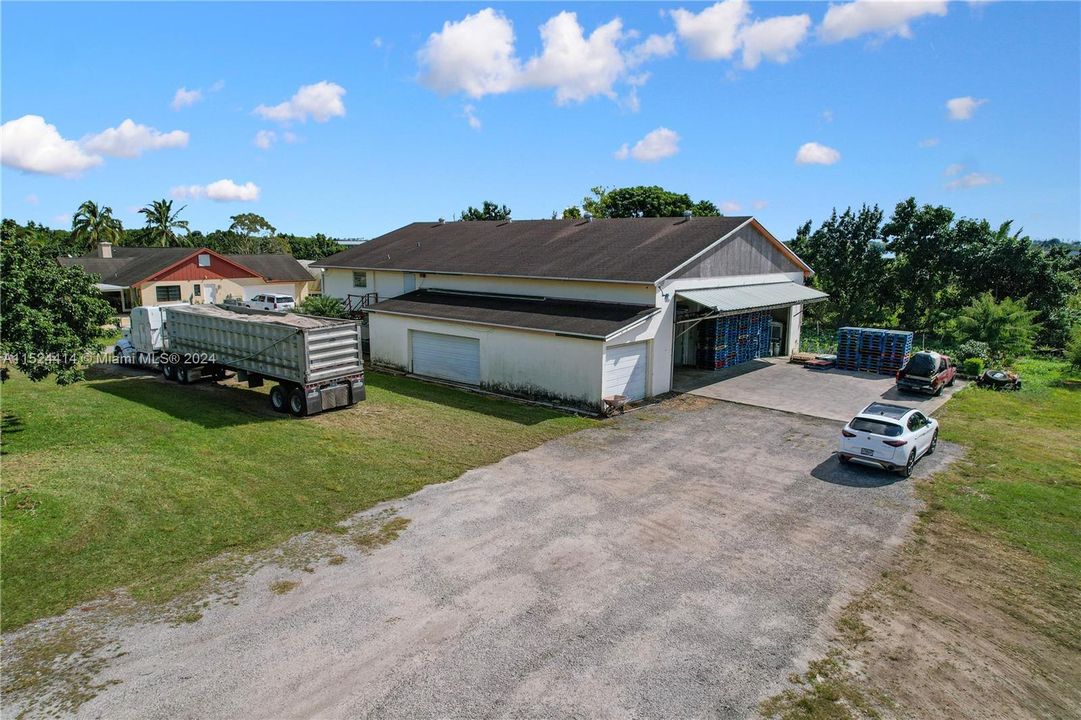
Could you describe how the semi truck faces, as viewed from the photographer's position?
facing away from the viewer and to the left of the viewer

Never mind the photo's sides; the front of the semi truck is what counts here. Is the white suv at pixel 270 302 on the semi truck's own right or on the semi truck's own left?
on the semi truck's own right

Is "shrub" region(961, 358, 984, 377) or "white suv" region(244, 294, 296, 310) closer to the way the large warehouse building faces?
the shrub

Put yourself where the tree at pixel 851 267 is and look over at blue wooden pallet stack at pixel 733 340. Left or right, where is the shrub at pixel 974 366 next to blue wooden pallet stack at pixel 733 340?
left

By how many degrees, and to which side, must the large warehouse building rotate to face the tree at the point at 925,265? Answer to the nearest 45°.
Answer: approximately 90° to its left

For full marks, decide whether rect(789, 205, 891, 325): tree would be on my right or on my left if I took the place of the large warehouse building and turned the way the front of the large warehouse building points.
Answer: on my left

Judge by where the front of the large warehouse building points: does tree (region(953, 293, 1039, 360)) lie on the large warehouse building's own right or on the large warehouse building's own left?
on the large warehouse building's own left

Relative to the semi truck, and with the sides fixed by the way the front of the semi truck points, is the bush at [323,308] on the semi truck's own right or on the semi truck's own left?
on the semi truck's own right

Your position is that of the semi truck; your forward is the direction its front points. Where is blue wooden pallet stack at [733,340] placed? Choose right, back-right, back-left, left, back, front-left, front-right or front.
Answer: back-right

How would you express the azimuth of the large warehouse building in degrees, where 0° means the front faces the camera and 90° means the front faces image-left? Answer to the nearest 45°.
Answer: approximately 315°
